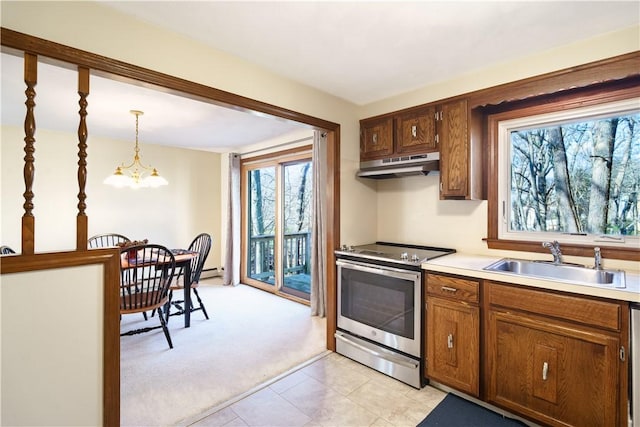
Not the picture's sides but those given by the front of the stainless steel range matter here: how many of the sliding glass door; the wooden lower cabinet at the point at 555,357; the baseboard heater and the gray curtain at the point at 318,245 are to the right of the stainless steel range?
3

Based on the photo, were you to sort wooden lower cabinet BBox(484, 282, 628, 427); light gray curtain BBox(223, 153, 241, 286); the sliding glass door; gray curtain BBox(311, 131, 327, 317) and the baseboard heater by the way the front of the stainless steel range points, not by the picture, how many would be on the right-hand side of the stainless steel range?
4

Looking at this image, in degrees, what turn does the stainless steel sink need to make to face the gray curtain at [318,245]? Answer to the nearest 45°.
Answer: approximately 45° to its right

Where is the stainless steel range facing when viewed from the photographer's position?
facing the viewer and to the left of the viewer

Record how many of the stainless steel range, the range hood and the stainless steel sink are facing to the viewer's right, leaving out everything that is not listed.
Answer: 0

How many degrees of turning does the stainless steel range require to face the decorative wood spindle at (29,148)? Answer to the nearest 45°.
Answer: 0° — it already faces it

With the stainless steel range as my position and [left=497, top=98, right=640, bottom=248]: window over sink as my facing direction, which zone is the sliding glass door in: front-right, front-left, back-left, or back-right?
back-left

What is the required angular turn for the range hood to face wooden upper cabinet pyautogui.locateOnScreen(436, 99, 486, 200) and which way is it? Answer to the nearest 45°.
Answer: approximately 135° to its left
